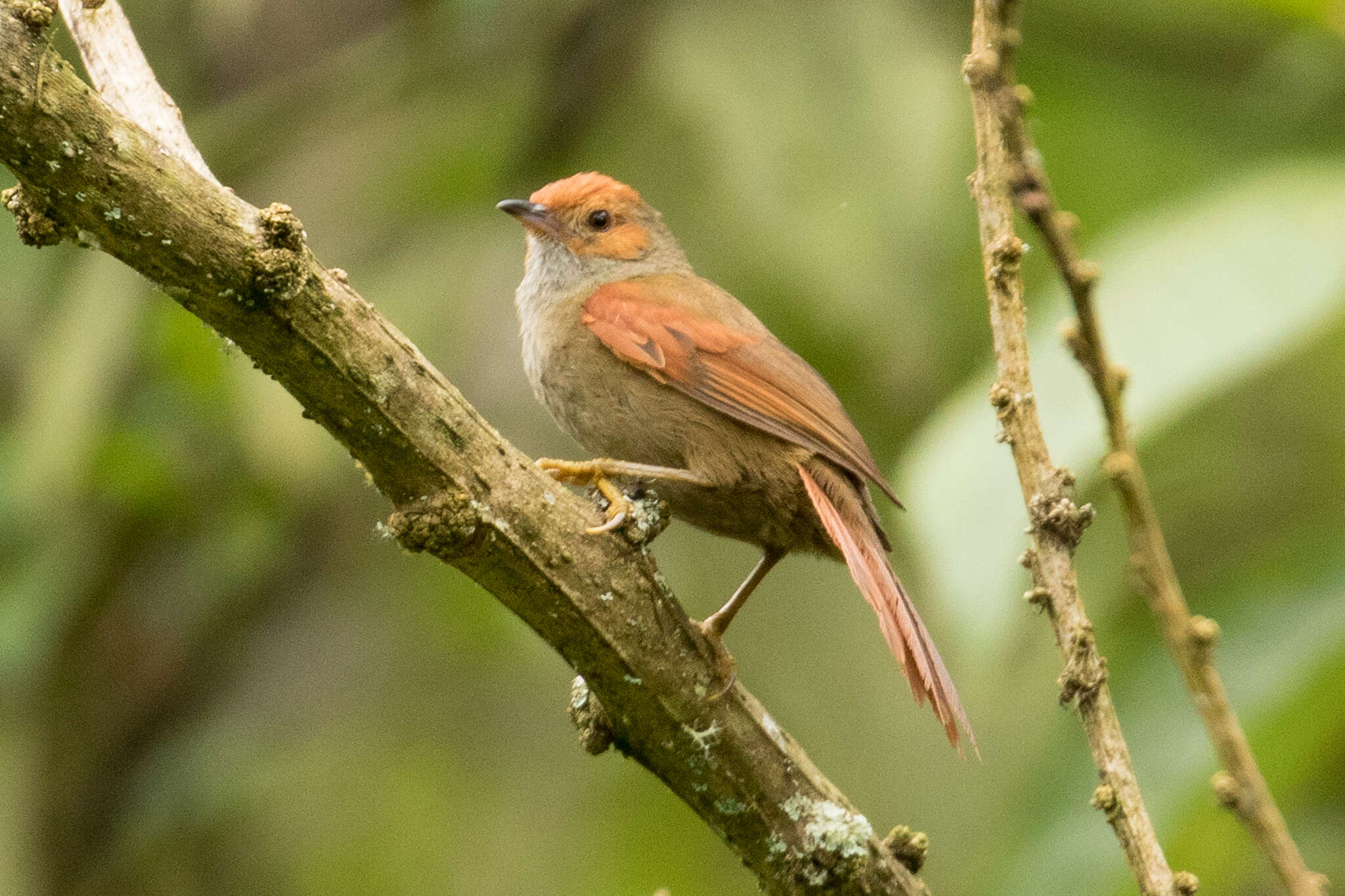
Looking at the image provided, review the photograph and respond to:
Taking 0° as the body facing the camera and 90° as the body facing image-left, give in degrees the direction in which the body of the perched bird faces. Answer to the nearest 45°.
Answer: approximately 90°

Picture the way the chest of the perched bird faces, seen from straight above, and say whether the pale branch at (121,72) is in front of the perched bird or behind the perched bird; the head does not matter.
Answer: in front

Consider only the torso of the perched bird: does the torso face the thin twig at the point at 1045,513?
no

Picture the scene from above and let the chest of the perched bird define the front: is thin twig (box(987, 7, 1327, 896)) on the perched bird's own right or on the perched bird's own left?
on the perched bird's own left
